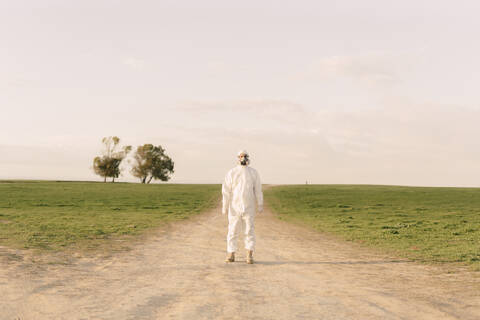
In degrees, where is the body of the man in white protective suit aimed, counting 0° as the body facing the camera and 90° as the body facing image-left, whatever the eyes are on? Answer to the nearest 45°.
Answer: approximately 0°
